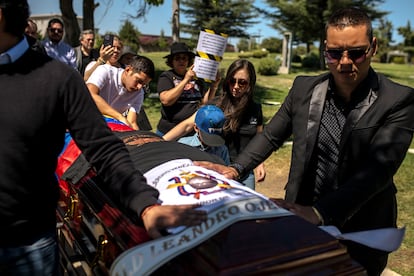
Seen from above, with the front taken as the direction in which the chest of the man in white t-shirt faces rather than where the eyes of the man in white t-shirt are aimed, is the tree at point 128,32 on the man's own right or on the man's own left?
on the man's own left

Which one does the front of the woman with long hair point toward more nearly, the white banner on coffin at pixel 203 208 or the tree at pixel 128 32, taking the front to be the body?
the white banner on coffin

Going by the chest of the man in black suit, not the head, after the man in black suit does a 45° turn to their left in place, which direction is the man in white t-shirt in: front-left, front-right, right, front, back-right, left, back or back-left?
back-right

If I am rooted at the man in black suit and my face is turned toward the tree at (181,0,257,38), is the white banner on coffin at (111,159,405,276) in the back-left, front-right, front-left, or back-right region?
back-left

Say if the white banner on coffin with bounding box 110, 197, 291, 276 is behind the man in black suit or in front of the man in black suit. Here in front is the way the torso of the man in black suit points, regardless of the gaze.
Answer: in front

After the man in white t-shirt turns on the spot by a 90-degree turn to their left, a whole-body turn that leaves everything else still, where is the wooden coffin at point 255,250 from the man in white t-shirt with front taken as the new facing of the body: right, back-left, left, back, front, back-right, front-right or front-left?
back-right

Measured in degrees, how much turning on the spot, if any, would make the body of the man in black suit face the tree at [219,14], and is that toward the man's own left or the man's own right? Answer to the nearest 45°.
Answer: approximately 135° to the man's own right

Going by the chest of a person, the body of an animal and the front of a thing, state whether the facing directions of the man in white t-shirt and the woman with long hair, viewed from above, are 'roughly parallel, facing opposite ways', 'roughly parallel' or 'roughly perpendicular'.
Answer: roughly perpendicular

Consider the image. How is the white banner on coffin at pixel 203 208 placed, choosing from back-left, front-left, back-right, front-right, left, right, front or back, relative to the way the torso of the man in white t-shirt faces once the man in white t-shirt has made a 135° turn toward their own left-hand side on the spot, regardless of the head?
back

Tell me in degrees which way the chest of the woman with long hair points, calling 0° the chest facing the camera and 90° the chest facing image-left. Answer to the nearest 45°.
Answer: approximately 45°

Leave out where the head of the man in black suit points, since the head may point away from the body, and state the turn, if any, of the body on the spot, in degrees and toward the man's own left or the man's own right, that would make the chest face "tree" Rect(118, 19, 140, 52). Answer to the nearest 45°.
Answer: approximately 90° to the man's own right

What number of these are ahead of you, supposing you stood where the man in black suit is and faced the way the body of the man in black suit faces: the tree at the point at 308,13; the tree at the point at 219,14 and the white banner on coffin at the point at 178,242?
1

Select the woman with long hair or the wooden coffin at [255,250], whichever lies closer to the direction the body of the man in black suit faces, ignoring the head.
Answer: the wooden coffin

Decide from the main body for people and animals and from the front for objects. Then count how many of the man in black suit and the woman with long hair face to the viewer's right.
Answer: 0

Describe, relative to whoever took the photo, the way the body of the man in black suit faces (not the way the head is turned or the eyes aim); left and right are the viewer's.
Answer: facing the viewer and to the left of the viewer

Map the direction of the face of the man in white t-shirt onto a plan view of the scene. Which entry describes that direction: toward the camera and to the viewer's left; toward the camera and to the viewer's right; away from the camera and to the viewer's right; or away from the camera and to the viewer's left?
toward the camera and to the viewer's right
